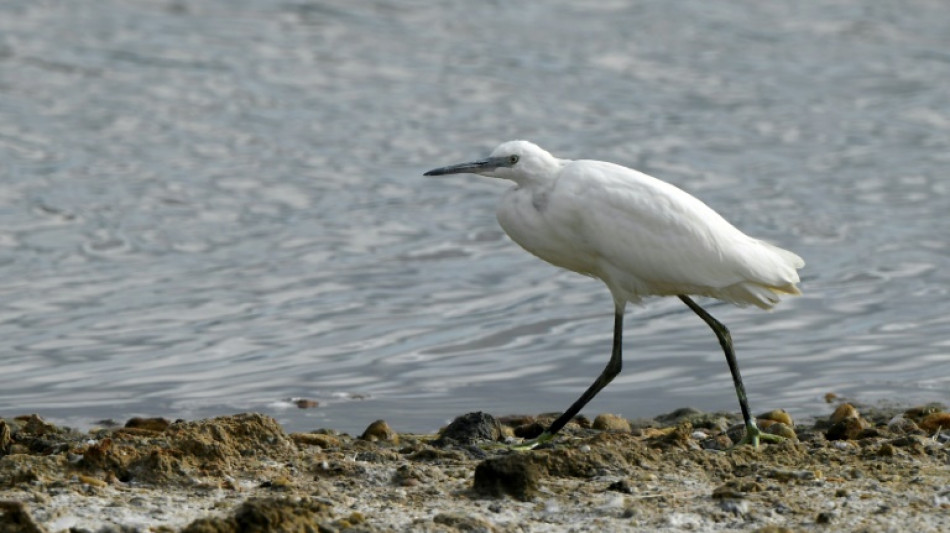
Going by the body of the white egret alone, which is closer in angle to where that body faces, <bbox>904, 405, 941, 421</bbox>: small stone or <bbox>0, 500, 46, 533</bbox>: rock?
the rock

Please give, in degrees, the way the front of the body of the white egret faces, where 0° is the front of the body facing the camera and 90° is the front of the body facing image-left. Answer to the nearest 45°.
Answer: approximately 90°

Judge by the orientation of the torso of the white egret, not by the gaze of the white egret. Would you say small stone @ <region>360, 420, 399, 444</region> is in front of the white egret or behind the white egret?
in front

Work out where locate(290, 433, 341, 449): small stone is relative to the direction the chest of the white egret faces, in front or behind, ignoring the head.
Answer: in front

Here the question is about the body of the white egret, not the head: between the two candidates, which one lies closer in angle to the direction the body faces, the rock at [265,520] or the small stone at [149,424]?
the small stone

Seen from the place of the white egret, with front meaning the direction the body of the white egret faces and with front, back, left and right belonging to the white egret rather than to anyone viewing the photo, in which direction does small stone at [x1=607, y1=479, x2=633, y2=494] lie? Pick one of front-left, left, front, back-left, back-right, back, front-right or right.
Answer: left

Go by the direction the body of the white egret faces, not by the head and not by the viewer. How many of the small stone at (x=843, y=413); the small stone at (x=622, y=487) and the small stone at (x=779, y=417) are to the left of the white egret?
1

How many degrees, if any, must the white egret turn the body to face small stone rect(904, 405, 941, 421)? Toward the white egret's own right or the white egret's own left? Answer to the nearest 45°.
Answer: approximately 135° to the white egret's own right

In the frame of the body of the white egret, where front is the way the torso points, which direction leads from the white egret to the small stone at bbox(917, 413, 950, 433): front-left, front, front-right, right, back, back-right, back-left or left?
back
